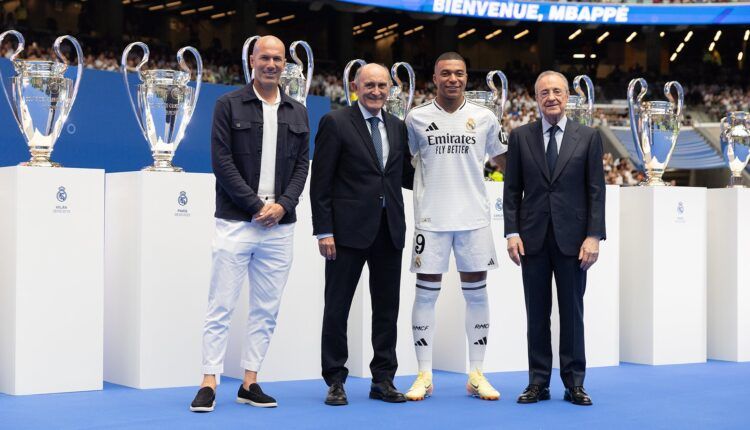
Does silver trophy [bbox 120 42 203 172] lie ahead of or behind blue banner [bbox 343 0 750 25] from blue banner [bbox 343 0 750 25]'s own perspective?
ahead

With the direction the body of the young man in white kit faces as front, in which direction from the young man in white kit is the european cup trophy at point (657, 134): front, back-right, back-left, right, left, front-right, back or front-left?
back-left

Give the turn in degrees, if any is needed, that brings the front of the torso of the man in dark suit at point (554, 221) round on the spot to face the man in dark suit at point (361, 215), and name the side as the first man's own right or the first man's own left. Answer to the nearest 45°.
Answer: approximately 90° to the first man's own right

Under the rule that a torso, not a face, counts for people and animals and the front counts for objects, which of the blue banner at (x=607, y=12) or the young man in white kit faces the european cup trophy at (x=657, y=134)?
the blue banner

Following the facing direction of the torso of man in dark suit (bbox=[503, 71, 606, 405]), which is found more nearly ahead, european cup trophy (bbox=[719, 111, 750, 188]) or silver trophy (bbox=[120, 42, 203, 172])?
the silver trophy

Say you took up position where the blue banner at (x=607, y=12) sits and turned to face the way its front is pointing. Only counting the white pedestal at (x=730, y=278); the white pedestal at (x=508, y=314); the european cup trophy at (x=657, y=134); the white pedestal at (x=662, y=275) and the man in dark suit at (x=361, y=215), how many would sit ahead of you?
5

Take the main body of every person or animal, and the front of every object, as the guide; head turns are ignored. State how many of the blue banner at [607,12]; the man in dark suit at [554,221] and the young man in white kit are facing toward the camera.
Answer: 3
